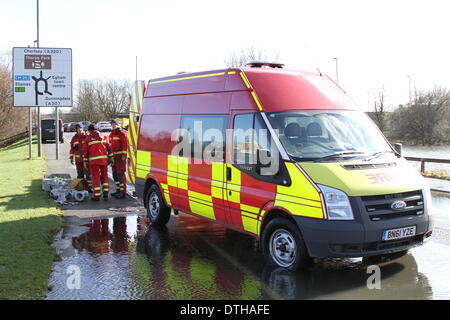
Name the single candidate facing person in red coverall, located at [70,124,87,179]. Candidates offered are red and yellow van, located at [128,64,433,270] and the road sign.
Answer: the road sign

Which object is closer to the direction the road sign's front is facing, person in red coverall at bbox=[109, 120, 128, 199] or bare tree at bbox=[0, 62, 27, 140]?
the person in red coverall

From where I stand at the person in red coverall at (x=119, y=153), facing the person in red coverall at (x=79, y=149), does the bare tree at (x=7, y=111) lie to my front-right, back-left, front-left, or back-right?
front-right

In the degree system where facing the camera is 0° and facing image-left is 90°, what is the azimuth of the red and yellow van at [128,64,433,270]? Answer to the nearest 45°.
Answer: approximately 315°

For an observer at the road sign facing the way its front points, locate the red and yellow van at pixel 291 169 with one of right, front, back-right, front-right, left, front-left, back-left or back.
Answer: front

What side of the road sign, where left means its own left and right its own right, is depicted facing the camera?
front
